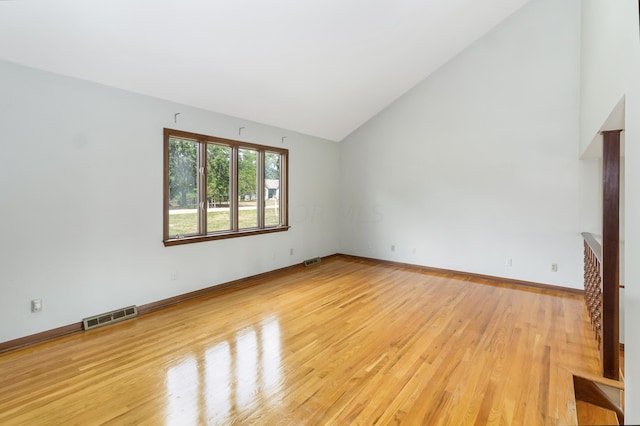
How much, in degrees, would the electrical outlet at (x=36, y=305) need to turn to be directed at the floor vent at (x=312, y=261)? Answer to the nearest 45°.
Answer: approximately 90° to its left

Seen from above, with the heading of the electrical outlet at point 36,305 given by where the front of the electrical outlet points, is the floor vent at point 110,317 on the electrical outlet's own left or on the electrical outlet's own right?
on the electrical outlet's own left

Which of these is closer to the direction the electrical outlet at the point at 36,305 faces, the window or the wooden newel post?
the wooden newel post

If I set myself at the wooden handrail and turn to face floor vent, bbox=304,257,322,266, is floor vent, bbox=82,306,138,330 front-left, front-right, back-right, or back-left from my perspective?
front-left

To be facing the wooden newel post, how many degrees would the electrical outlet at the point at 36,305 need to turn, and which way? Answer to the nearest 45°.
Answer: approximately 45° to its left

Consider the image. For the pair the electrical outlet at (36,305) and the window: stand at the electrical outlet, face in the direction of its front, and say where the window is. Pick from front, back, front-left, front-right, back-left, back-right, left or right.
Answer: left

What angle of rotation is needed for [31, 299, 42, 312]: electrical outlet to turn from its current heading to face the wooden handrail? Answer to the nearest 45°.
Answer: approximately 45° to its left
